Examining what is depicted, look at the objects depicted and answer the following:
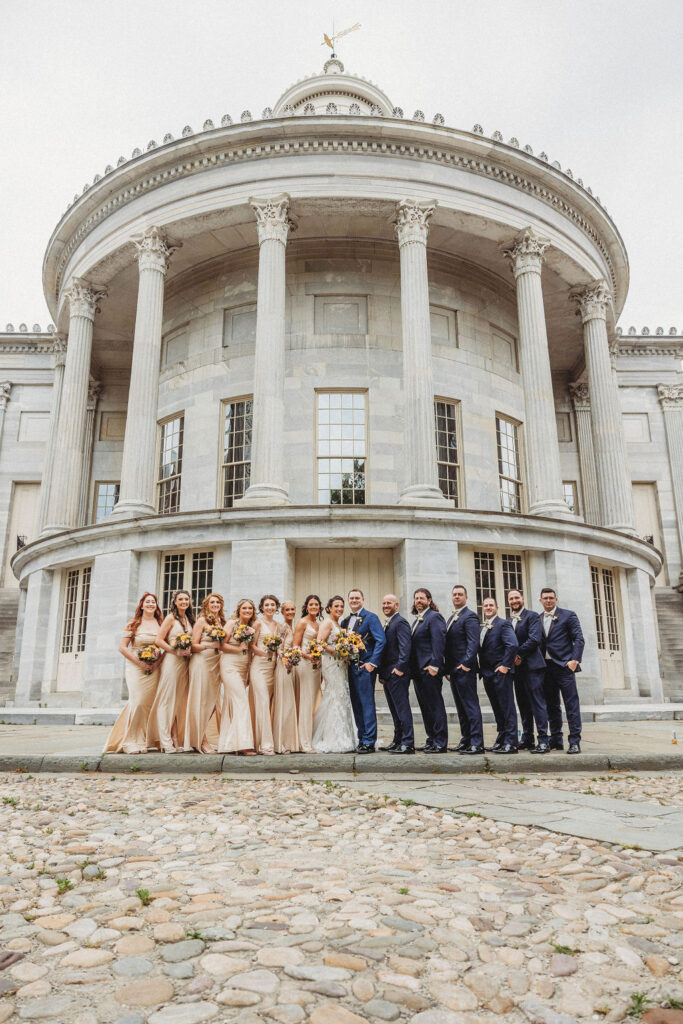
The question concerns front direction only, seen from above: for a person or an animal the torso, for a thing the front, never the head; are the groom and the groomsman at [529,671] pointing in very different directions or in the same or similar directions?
same or similar directions

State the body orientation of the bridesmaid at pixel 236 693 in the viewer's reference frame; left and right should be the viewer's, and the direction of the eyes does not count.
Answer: facing the viewer and to the right of the viewer

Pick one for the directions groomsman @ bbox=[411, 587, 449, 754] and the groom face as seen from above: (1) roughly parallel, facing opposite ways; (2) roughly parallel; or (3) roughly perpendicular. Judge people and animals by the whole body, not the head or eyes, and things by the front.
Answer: roughly parallel

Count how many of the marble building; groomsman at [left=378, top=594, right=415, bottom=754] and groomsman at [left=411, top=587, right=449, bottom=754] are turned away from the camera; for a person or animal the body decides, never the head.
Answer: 0

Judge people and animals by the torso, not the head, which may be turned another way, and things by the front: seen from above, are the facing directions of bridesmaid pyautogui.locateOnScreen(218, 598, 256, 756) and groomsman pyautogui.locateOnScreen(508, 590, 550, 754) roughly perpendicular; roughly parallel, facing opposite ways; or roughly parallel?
roughly perpendicular

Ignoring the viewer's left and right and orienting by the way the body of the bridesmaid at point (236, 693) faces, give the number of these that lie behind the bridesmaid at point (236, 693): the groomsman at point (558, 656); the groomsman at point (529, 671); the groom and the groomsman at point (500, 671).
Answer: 0

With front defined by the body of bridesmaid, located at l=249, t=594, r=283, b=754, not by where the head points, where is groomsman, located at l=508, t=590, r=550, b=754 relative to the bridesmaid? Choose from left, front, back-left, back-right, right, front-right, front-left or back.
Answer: front-left

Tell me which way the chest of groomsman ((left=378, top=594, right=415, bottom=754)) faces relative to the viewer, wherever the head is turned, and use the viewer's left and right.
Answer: facing the viewer and to the left of the viewer

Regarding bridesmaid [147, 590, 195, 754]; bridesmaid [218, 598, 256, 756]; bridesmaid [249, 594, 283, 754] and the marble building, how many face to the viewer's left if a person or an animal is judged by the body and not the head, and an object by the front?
0

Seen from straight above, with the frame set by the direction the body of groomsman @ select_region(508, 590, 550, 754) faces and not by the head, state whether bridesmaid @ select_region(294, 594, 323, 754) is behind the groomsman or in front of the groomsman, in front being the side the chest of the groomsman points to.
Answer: in front

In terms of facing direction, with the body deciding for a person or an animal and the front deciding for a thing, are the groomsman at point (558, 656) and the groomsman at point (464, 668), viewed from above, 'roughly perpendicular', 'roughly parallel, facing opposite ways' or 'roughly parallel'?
roughly parallel

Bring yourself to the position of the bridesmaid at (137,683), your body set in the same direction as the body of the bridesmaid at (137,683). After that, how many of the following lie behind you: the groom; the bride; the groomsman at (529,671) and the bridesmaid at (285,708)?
0

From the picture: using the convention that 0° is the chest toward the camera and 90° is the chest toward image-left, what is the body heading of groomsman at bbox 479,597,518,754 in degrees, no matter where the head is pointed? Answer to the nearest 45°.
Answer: approximately 45°

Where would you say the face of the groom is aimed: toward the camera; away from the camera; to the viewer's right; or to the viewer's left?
toward the camera

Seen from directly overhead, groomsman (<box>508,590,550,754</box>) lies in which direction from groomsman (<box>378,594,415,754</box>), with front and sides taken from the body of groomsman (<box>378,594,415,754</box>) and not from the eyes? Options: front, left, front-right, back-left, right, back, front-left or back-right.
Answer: back-left

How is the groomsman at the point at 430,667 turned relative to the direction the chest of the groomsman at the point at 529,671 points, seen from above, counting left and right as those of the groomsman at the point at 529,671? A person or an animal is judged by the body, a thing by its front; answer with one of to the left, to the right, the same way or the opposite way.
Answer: the same way

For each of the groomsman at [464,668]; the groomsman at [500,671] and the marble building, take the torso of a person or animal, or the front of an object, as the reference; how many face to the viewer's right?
0
